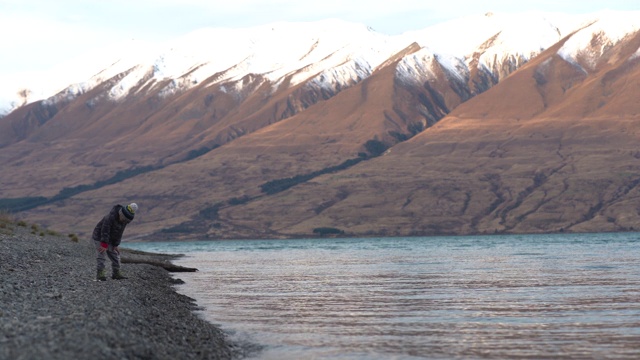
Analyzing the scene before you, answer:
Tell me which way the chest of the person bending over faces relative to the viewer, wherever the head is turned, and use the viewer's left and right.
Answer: facing the viewer and to the right of the viewer

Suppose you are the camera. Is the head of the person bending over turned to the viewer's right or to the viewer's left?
to the viewer's right
